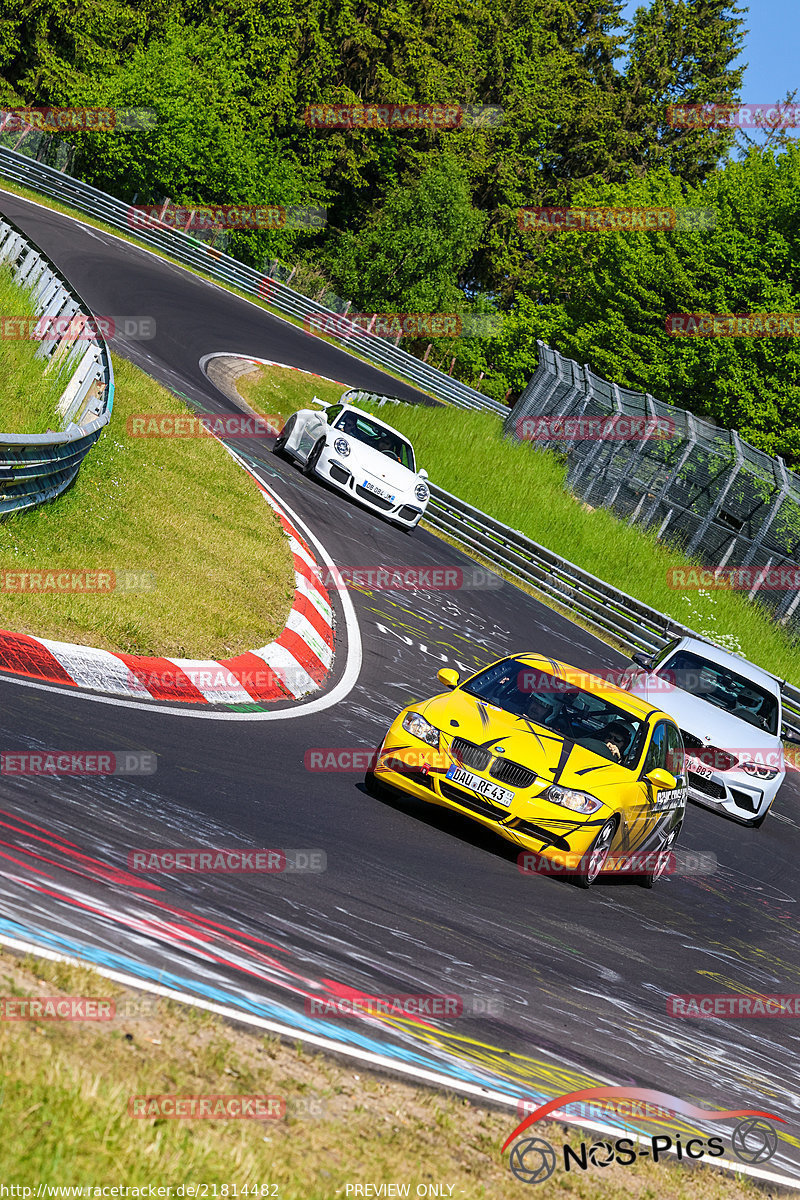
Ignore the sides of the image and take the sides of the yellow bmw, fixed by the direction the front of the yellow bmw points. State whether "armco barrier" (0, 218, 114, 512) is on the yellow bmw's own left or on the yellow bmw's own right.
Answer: on the yellow bmw's own right

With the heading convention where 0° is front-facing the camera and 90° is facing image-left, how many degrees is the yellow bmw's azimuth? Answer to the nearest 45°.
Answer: approximately 45°

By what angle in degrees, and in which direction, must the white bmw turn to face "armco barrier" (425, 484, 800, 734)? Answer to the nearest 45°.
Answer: approximately 180°

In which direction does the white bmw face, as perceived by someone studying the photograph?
facing the viewer

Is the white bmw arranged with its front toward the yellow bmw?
yes

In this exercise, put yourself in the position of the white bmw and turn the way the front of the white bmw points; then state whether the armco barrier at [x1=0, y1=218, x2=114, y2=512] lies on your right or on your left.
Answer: on your right

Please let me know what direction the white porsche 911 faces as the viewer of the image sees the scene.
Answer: facing the viewer and to the right of the viewer

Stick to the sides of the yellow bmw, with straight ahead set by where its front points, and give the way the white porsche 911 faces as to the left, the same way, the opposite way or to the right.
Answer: to the left

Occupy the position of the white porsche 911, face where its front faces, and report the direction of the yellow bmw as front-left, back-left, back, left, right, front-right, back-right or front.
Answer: front-right

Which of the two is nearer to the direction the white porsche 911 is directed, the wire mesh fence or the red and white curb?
the red and white curb
